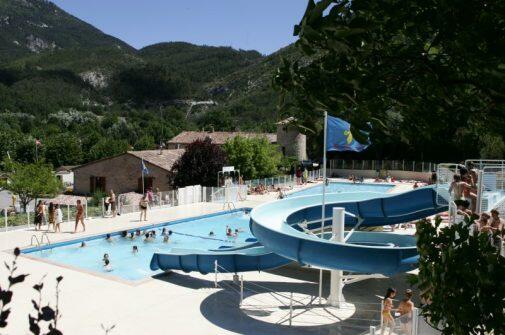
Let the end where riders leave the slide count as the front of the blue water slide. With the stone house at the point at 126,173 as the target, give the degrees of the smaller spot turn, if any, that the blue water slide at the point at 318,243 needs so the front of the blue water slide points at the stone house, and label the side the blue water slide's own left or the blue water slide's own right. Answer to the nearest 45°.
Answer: approximately 45° to the blue water slide's own right

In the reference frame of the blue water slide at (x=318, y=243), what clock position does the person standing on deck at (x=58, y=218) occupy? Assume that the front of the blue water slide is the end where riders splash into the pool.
The person standing on deck is roughly at 1 o'clock from the blue water slide.

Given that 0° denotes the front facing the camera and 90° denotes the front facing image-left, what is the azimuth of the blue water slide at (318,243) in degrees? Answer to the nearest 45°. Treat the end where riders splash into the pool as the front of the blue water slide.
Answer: approximately 90°

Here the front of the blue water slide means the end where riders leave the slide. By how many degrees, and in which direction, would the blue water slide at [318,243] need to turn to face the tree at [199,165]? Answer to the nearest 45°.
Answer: approximately 90° to its right

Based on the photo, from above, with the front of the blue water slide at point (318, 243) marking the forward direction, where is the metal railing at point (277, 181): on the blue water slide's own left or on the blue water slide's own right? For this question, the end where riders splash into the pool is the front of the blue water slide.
on the blue water slide's own right

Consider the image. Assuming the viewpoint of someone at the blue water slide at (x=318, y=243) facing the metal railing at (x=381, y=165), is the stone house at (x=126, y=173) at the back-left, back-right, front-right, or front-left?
front-left

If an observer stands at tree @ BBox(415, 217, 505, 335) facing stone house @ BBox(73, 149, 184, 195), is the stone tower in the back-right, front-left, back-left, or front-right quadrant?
front-right

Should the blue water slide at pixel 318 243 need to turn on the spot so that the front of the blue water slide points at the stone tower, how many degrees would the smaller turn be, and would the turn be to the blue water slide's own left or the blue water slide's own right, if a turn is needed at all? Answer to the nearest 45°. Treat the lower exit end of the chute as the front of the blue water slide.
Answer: approximately 90° to the blue water slide's own right

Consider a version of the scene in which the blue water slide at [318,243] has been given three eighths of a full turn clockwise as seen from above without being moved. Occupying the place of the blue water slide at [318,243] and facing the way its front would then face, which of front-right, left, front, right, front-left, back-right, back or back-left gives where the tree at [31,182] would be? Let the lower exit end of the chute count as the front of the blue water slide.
left

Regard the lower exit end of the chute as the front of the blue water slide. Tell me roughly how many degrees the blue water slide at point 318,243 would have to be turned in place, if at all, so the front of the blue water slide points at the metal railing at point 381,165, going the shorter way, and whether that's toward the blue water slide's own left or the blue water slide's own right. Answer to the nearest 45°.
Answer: approximately 90° to the blue water slide's own right
